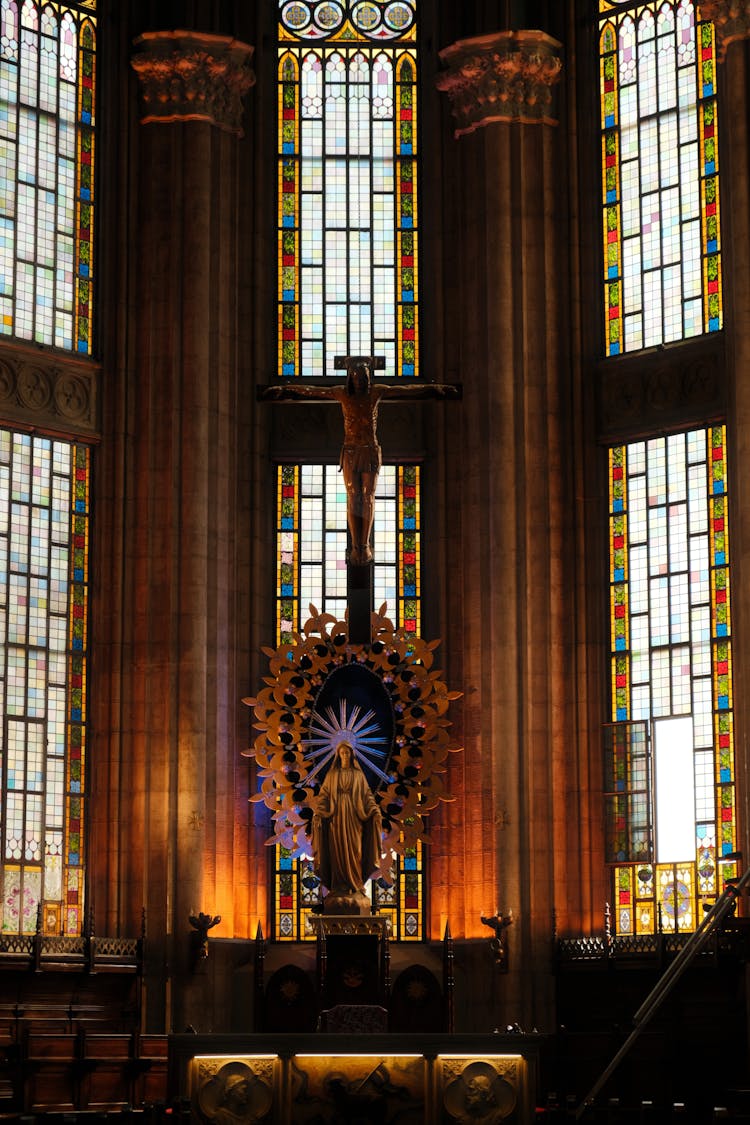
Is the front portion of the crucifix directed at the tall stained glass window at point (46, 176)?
no

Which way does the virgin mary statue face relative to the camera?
toward the camera

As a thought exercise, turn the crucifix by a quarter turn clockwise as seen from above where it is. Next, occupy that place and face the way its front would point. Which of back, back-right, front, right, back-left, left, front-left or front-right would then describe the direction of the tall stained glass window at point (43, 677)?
front

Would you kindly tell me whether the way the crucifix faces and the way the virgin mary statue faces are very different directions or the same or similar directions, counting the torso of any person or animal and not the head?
same or similar directions

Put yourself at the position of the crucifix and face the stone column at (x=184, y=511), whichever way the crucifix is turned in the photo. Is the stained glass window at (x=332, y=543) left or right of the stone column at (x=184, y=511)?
right

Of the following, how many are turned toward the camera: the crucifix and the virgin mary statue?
2

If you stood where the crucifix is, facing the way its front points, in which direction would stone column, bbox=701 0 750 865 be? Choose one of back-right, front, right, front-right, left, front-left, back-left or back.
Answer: left

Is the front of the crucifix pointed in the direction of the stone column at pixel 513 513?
no

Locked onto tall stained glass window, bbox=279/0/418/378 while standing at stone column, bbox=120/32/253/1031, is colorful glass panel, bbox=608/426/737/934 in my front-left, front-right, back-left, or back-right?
front-right

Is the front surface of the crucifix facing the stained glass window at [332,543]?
no
